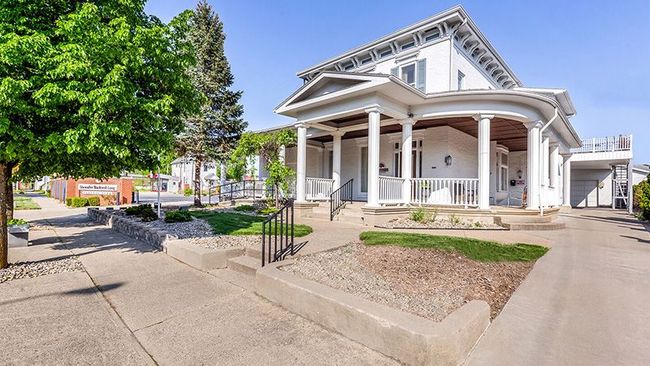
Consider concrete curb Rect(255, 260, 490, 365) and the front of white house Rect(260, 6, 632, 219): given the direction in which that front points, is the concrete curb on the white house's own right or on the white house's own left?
on the white house's own left

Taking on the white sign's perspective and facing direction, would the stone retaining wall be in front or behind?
in front

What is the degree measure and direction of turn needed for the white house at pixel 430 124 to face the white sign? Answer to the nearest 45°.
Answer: approximately 45° to its right

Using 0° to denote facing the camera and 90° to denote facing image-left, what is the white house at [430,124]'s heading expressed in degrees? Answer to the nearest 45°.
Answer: approximately 45°

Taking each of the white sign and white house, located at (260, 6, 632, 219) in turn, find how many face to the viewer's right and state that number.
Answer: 0

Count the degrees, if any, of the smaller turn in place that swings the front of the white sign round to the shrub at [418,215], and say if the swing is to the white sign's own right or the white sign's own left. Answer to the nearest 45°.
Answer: approximately 45° to the white sign's own left

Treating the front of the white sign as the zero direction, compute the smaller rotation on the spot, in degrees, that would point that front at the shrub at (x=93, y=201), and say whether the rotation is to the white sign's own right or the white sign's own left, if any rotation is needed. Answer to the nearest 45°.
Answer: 0° — it already faces it

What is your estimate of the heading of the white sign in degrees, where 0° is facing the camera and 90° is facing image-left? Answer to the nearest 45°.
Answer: approximately 0°
